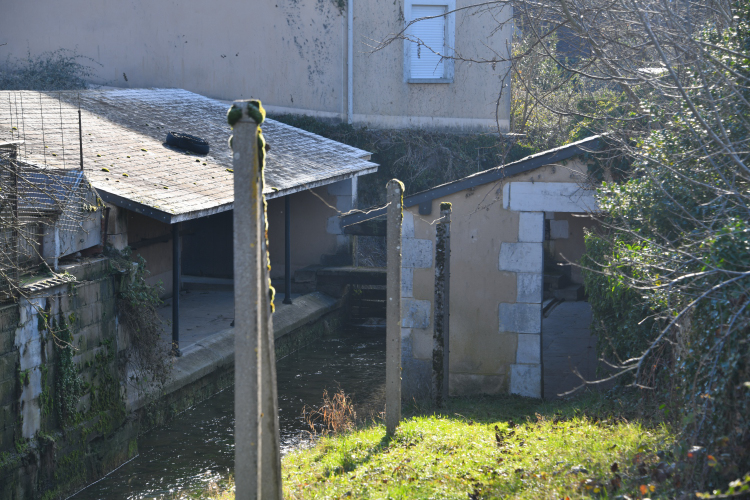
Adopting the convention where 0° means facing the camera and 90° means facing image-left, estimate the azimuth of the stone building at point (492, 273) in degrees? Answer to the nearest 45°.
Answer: approximately 0°

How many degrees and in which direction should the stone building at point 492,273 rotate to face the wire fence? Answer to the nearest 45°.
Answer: approximately 45° to its right

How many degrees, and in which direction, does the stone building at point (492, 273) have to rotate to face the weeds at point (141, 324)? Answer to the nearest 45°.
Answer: approximately 90° to its right

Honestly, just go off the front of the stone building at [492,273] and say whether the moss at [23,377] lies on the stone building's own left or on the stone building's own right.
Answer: on the stone building's own right

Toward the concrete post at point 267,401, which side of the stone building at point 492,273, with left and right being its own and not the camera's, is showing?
front

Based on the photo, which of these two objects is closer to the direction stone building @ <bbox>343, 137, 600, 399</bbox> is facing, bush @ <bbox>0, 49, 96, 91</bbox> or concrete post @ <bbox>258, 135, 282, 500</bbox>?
the concrete post

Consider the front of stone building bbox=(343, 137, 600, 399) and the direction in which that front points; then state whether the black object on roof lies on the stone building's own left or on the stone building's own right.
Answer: on the stone building's own right

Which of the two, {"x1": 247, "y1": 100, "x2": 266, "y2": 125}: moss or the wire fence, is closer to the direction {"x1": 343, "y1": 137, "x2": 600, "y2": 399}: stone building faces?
the moss

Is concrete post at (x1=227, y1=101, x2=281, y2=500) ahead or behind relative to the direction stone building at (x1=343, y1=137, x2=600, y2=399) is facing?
ahead

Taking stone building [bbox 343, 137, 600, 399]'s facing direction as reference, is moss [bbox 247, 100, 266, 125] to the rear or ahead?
ahead
